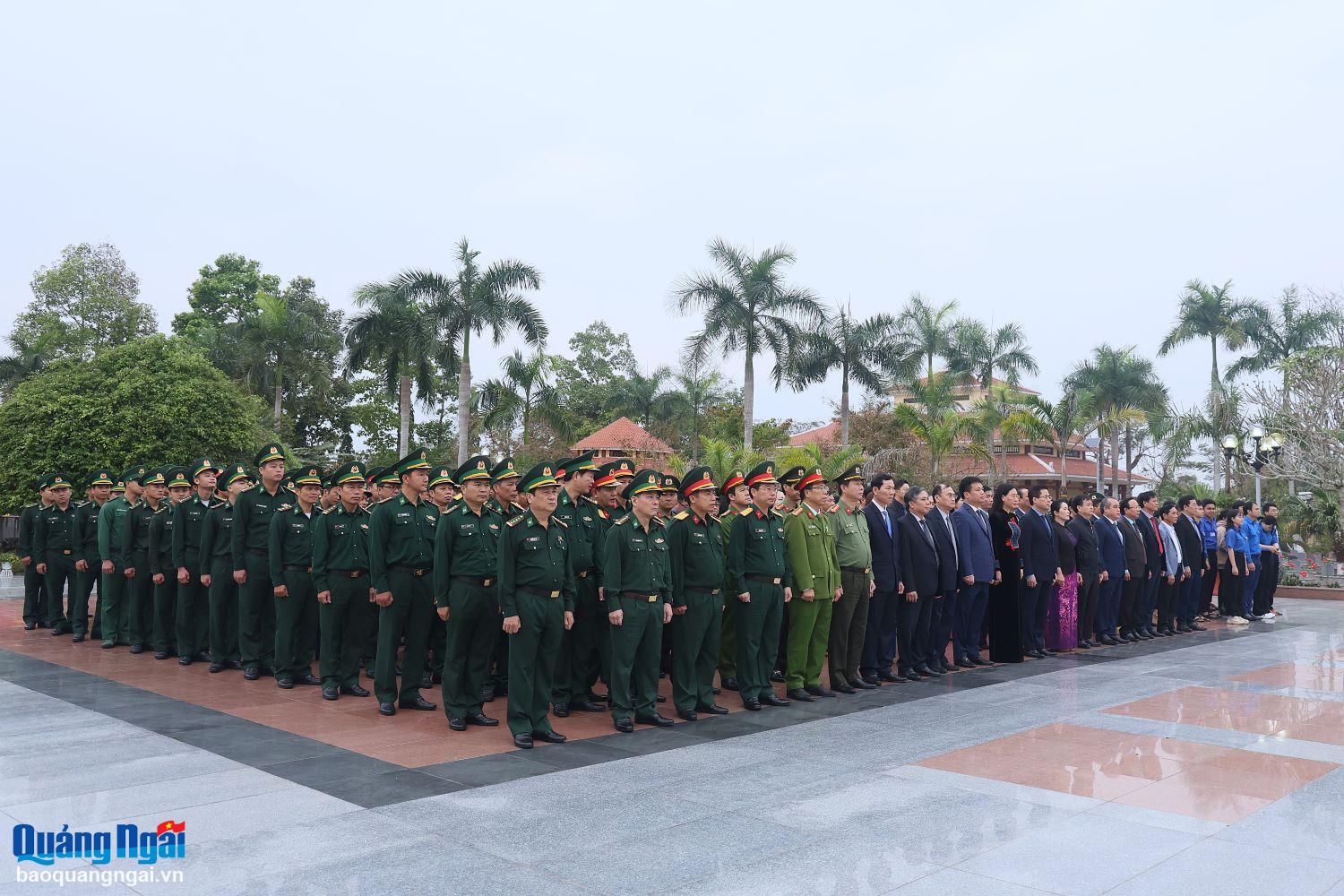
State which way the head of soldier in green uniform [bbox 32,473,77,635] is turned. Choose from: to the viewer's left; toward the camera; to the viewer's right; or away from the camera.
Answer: toward the camera

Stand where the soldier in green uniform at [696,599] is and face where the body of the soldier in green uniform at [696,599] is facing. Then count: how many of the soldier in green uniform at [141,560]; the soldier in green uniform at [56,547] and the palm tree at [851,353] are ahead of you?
0

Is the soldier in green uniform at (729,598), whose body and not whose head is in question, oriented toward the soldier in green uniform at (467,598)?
no

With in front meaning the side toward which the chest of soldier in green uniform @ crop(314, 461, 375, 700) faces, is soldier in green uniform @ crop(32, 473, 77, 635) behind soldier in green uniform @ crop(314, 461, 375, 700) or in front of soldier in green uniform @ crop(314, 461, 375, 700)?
behind

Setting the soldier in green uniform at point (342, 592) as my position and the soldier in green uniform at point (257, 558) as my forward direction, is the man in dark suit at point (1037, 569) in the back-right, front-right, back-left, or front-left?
back-right

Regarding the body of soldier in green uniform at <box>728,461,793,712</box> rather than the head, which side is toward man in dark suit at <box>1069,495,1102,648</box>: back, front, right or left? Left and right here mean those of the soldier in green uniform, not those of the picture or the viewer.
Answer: left

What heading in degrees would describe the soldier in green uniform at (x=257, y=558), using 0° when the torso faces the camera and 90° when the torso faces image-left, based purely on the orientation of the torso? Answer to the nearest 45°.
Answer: approximately 315°

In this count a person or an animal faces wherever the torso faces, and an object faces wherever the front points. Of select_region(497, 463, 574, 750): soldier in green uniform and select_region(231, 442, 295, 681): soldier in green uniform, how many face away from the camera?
0

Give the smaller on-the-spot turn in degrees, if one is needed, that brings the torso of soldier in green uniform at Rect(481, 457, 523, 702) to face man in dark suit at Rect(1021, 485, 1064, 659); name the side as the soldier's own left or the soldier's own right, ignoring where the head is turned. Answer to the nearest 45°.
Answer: approximately 90° to the soldier's own left

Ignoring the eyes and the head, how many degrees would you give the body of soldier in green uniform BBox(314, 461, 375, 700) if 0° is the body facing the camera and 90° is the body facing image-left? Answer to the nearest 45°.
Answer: approximately 315°

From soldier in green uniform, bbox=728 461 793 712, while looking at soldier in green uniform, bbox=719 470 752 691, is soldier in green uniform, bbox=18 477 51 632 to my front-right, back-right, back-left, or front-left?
front-left

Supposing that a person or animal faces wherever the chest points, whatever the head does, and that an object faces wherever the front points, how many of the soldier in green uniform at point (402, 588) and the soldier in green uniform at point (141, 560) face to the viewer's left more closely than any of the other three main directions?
0

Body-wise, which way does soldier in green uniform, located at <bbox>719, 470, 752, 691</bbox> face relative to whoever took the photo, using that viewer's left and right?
facing the viewer and to the right of the viewer

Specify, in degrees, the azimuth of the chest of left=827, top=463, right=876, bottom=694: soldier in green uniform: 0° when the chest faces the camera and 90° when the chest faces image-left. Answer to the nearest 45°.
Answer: approximately 315°

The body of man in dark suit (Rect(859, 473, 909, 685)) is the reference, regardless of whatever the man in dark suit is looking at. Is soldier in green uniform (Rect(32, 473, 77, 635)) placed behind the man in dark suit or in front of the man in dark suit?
behind

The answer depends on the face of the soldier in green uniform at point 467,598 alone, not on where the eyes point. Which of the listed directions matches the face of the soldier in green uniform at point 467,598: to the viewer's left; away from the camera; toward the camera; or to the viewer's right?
toward the camera

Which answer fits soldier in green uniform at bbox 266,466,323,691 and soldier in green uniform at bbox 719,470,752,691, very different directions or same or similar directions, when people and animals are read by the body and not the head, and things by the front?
same or similar directions
